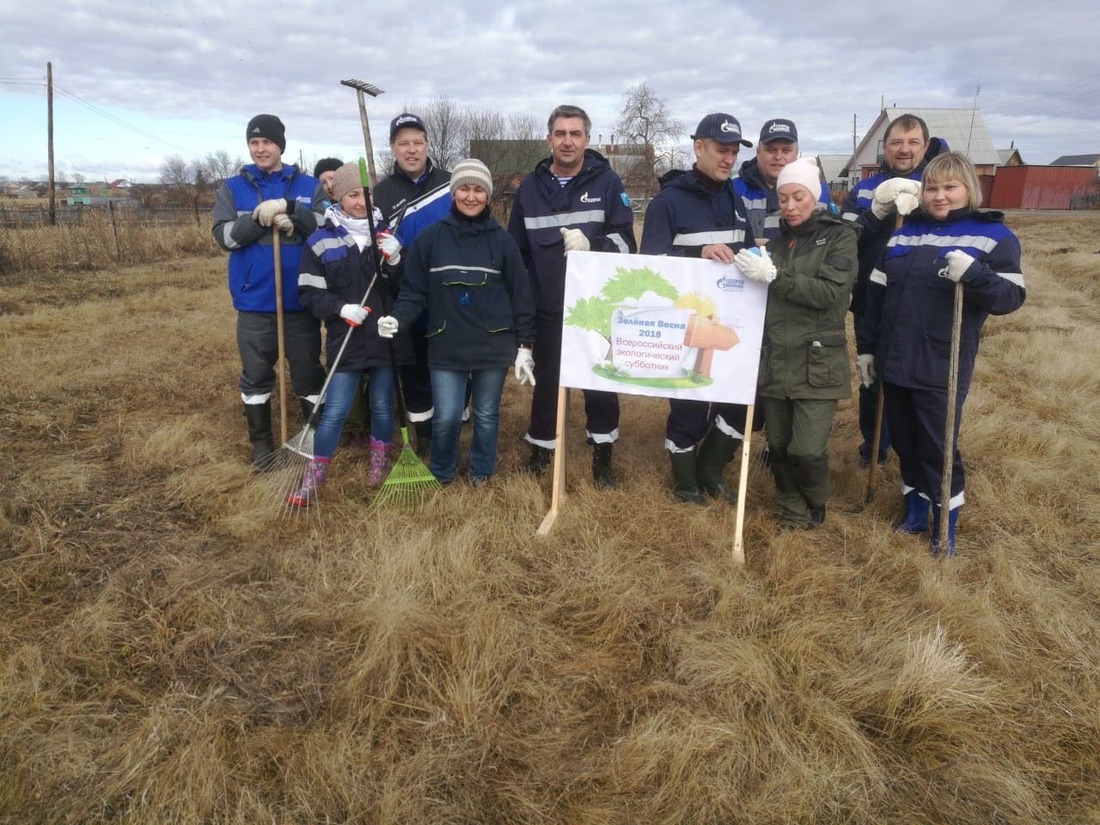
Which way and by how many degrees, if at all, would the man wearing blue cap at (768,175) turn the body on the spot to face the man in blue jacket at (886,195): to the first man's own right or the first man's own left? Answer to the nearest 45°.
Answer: approximately 90° to the first man's own left

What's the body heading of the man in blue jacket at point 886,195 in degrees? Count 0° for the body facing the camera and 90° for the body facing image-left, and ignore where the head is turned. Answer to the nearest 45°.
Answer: approximately 0°

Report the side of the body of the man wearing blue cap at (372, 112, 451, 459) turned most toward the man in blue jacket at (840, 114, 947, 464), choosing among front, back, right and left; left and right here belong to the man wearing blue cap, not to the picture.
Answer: left

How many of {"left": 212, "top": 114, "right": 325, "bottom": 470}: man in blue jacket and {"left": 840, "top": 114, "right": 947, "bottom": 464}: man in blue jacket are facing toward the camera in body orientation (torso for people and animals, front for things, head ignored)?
2

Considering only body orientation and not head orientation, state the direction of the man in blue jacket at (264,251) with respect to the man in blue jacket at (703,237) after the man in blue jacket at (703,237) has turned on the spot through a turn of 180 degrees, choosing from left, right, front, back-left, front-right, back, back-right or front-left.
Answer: front-left

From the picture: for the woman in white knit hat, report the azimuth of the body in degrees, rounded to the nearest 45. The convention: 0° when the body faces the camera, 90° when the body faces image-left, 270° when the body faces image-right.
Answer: approximately 45°

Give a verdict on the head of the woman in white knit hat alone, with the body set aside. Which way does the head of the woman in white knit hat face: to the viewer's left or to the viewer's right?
to the viewer's left

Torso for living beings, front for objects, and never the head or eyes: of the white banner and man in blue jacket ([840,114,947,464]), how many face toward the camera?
2
